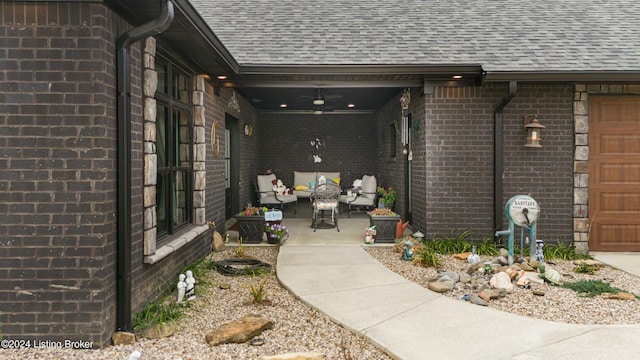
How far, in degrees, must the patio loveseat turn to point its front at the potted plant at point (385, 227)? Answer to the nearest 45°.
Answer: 0° — it already faces it

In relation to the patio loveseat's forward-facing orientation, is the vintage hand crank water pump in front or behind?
in front

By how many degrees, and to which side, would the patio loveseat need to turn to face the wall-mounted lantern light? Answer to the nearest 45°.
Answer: approximately 45° to its left

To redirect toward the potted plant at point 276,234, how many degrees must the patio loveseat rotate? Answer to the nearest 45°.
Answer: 0° — it already faces it

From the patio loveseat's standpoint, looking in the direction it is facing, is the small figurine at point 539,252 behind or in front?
in front

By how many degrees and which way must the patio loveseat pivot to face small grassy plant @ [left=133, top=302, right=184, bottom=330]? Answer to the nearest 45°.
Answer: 0° — it already faces it

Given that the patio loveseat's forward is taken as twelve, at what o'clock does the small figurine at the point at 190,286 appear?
The small figurine is roughly at 12 o'clock from the patio loveseat.

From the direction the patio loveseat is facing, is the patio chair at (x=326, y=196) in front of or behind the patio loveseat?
in front

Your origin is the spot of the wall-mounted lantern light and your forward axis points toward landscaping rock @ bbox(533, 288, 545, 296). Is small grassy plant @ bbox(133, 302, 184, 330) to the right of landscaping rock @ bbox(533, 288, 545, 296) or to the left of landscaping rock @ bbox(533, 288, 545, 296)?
right

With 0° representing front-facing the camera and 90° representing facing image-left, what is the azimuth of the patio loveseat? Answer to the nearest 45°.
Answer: approximately 0°
